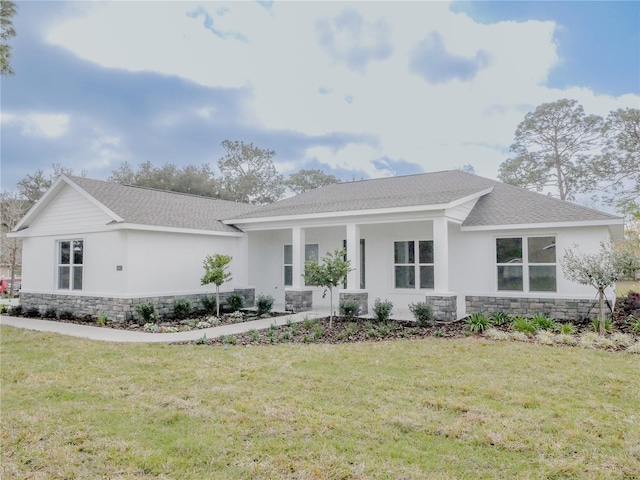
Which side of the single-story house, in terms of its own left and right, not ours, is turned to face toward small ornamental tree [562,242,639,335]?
left

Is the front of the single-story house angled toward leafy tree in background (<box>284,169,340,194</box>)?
no

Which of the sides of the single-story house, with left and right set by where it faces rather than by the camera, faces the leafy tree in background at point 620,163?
back

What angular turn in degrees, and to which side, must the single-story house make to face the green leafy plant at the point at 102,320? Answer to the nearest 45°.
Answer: approximately 45° to its right

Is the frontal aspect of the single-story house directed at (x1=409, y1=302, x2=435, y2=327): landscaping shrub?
no

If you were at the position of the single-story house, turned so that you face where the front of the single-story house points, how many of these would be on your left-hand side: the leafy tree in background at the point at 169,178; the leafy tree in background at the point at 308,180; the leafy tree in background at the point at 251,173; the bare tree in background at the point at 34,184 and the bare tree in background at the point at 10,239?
0

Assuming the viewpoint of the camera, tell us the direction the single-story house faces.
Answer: facing the viewer and to the left of the viewer

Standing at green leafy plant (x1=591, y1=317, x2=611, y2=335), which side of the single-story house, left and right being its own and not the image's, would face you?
left

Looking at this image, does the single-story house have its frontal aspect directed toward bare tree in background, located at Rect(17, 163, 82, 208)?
no

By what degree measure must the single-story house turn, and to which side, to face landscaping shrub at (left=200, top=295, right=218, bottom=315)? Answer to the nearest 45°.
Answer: approximately 45° to its right

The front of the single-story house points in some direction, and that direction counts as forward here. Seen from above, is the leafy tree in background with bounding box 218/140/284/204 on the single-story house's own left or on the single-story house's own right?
on the single-story house's own right

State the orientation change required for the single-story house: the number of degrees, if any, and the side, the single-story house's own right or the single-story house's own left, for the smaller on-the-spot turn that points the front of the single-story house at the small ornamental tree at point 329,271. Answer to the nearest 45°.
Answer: approximately 45° to the single-story house's own left

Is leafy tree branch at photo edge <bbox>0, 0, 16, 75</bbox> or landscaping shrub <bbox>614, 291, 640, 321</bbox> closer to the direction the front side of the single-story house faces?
the leafy tree branch at photo edge
